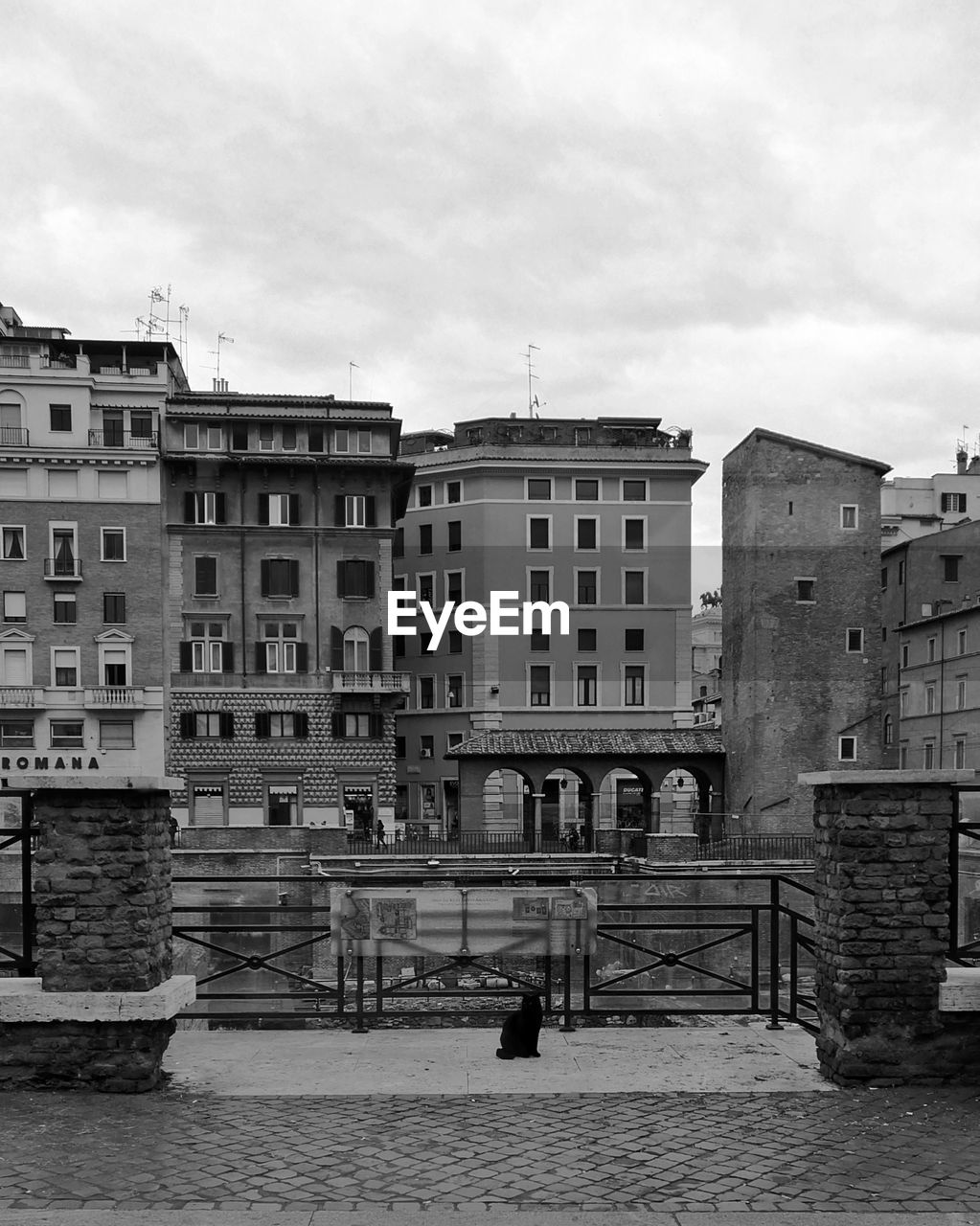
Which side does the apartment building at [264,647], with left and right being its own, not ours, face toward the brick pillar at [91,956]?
front

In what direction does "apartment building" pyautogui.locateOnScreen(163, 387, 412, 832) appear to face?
toward the camera

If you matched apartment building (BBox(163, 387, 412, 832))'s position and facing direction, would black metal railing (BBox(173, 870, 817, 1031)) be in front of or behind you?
in front

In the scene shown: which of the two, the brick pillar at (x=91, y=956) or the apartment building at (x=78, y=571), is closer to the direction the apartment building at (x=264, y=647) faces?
the brick pillar

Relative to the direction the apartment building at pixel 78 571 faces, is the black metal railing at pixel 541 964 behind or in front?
in front

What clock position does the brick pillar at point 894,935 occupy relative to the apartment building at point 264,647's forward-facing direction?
The brick pillar is roughly at 12 o'clock from the apartment building.

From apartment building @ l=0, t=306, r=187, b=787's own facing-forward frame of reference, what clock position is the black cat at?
The black cat is roughly at 12 o'clock from the apartment building.

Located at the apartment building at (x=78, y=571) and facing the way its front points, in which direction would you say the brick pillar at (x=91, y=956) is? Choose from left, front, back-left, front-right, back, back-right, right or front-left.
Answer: front

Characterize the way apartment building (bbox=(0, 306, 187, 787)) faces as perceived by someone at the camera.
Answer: facing the viewer

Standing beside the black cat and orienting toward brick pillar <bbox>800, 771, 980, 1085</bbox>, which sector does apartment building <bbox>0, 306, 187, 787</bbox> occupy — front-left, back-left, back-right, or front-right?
back-left

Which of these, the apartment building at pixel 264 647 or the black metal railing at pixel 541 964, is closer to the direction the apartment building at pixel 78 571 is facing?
the black metal railing

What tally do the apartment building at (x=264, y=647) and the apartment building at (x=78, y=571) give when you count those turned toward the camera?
2

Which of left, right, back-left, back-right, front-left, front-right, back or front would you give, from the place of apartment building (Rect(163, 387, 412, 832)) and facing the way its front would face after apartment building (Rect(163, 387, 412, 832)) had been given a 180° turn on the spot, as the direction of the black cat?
back

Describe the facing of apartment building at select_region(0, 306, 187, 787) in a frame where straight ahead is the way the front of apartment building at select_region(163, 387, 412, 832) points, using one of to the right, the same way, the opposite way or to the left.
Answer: the same way
